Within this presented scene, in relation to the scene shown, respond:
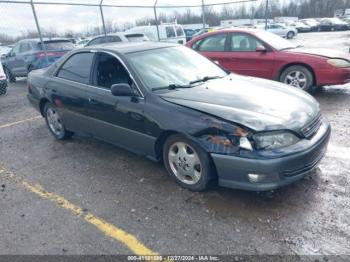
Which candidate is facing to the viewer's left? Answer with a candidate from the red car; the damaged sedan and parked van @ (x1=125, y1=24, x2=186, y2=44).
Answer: the parked van

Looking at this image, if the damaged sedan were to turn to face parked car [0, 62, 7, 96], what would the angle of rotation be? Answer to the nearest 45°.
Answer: approximately 180°

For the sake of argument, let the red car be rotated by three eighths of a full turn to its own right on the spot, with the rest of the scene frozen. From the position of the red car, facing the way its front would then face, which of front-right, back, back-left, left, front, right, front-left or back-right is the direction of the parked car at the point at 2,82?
front

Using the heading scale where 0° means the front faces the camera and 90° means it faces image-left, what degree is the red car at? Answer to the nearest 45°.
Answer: approximately 315°

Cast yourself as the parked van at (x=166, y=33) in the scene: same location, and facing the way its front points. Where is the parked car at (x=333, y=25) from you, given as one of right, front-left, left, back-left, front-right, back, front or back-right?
back-right

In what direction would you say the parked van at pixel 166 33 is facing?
to the viewer's left

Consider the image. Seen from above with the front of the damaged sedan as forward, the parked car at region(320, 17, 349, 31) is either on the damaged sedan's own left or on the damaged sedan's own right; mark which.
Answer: on the damaged sedan's own left

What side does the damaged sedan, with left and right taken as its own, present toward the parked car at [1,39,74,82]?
back

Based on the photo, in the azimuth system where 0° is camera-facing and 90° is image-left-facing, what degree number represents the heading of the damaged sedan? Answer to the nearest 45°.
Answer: approximately 315°

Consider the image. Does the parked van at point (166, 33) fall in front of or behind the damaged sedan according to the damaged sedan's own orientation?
behind
